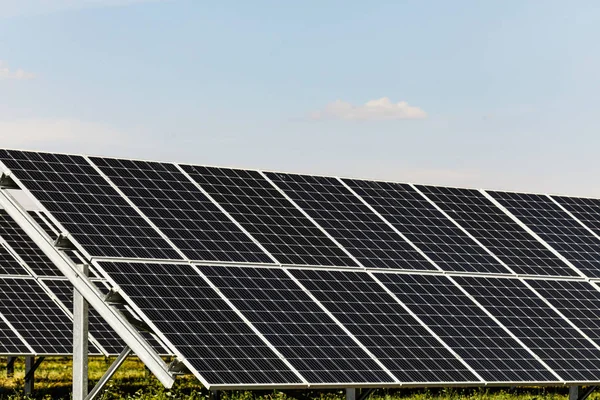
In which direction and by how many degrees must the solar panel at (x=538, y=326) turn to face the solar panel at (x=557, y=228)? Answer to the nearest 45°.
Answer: approximately 135° to its left

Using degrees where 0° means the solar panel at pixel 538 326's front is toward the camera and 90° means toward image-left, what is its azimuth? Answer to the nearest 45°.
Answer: approximately 315°

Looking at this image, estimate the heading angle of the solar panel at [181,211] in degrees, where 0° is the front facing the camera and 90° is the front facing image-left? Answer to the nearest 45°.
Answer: approximately 315°

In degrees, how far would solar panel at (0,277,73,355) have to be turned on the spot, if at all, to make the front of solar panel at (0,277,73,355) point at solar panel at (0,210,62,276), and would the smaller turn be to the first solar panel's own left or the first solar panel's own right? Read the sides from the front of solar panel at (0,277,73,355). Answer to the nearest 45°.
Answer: approximately 135° to the first solar panel's own left

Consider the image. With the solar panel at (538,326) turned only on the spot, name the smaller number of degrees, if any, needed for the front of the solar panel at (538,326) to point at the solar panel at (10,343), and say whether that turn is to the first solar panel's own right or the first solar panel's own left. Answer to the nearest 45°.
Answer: approximately 135° to the first solar panel's own right

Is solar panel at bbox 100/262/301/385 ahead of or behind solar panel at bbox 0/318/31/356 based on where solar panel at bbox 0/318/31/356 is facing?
ahead

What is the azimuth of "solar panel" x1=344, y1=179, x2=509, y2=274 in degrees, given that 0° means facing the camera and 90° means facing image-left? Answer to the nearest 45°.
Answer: approximately 315°
